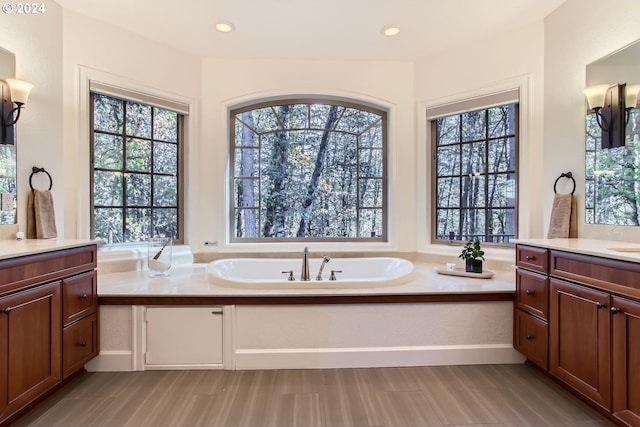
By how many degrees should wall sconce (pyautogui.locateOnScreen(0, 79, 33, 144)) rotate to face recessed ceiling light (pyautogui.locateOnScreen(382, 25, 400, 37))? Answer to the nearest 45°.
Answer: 0° — it already faces it

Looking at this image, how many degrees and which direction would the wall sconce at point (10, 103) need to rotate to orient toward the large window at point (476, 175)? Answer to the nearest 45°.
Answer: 0° — it already faces it

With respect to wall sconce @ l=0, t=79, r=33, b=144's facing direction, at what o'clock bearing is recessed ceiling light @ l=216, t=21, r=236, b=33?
The recessed ceiling light is roughly at 11 o'clock from the wall sconce.

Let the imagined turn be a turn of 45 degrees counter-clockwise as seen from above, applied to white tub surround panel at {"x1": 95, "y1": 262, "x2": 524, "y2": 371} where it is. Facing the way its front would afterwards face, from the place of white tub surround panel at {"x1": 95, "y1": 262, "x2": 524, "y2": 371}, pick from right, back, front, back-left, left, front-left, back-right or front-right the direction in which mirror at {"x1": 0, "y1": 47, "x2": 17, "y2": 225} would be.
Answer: back-right

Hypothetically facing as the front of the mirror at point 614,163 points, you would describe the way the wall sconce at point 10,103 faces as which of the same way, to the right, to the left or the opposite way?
the opposite way

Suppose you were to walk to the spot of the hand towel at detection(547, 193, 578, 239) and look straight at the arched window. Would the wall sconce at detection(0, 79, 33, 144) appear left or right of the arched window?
left

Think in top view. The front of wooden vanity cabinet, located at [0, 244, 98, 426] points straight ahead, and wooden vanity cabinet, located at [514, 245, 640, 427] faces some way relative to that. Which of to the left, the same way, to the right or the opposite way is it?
the opposite way

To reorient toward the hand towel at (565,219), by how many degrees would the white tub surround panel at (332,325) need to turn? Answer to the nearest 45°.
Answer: approximately 90° to its left

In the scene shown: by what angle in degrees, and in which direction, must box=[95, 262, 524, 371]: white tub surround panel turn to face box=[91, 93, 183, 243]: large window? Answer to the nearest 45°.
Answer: approximately 135° to its right

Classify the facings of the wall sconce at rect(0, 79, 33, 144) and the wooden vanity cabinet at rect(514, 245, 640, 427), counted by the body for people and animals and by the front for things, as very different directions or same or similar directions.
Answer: very different directions

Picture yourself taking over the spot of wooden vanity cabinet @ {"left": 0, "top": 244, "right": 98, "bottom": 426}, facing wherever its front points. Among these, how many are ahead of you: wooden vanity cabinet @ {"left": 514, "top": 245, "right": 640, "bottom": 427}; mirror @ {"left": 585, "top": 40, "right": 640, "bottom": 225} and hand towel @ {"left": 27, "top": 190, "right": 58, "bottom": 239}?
2

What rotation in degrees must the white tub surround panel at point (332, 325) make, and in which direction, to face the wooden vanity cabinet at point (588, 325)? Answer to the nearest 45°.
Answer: approximately 45° to its left

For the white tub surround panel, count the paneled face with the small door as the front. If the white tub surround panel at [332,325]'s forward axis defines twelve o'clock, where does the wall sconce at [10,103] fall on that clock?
The wall sconce is roughly at 3 o'clock from the white tub surround panel.

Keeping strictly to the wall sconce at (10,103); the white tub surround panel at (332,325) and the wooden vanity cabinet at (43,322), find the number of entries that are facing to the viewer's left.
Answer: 0

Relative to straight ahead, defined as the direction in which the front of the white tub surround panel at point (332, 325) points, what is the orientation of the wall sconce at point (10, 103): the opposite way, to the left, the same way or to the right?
to the left

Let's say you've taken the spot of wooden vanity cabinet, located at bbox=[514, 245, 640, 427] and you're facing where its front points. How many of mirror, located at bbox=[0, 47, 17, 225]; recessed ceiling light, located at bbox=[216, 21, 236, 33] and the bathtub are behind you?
0

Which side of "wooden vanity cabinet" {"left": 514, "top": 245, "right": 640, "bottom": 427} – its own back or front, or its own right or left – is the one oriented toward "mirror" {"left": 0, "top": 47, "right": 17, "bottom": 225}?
front

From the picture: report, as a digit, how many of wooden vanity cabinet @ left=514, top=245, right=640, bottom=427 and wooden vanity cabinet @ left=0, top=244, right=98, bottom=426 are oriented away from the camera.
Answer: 0

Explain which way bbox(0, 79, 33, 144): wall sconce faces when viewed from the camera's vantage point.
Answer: facing the viewer and to the right of the viewer

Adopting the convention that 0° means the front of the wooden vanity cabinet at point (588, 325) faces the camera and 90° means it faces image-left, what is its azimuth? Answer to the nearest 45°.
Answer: approximately 45°

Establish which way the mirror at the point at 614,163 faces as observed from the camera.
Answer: facing the viewer and to the left of the viewer

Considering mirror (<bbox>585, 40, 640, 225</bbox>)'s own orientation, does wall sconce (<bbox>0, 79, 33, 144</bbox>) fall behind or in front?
in front

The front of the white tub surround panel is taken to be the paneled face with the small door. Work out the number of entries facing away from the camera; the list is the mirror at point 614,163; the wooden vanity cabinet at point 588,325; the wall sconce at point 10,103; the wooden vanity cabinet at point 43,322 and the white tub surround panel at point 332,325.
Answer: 0
